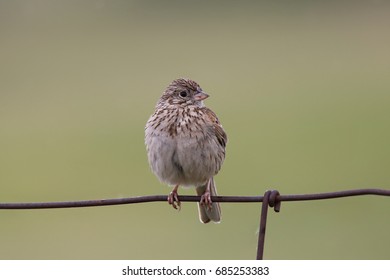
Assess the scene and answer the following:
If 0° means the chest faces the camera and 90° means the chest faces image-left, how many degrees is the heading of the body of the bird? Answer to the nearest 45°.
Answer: approximately 0°
